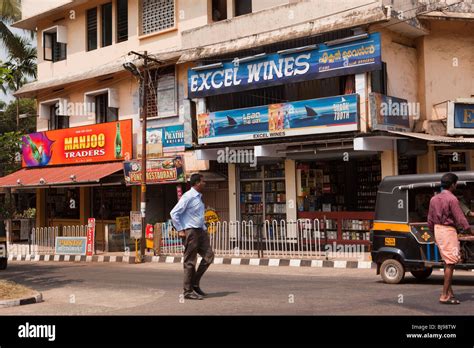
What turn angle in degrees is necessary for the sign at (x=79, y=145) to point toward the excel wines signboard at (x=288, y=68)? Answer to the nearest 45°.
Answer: approximately 90° to its left

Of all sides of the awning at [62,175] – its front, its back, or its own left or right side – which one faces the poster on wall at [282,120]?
left

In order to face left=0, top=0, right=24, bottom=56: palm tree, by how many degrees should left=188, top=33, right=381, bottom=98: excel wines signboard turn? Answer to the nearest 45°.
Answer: approximately 90° to its right

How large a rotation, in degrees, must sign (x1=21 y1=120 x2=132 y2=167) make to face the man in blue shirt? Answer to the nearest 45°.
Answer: approximately 45° to its left

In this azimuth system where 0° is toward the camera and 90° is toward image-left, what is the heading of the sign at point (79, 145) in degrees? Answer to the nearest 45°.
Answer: approximately 45°
